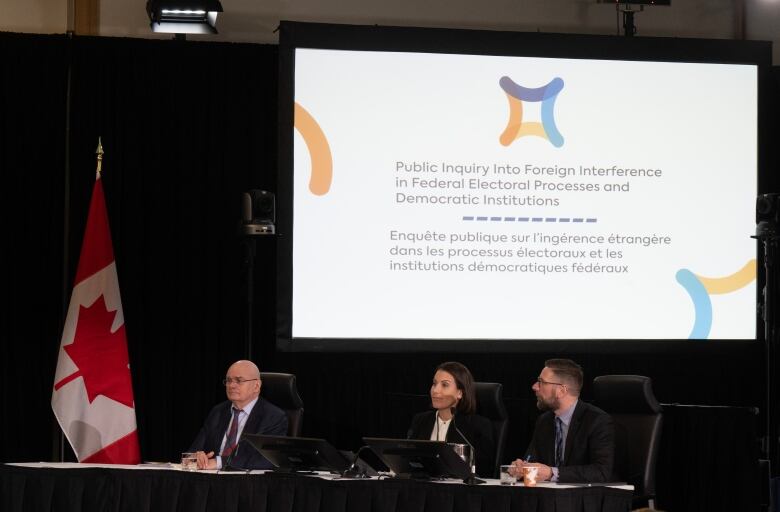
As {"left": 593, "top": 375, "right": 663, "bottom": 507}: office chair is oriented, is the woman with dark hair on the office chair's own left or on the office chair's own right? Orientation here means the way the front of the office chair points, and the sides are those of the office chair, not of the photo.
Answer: on the office chair's own right

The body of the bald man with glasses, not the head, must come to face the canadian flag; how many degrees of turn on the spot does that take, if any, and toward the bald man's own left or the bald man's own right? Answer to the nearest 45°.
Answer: approximately 90° to the bald man's own right

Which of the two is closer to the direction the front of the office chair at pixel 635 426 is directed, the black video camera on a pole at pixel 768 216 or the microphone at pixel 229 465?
the microphone

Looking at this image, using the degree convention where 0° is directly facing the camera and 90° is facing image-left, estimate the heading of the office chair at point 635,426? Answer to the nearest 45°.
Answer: approximately 45°

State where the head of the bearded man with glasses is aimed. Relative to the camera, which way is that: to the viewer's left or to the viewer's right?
to the viewer's left

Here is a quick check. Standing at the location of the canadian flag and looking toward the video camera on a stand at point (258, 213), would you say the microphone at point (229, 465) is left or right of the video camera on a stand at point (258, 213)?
right

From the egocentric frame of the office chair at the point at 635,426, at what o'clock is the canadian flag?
The canadian flag is roughly at 2 o'clock from the office chair.

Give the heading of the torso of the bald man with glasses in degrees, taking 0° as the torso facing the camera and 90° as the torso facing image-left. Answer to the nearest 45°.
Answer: approximately 45°

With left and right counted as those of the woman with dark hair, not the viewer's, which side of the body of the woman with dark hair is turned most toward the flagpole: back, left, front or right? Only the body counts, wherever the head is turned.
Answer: right

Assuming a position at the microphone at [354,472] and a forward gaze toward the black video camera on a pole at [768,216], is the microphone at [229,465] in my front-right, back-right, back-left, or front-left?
back-left
